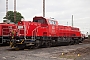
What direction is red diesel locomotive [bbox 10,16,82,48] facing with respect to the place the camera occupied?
facing the viewer and to the left of the viewer
